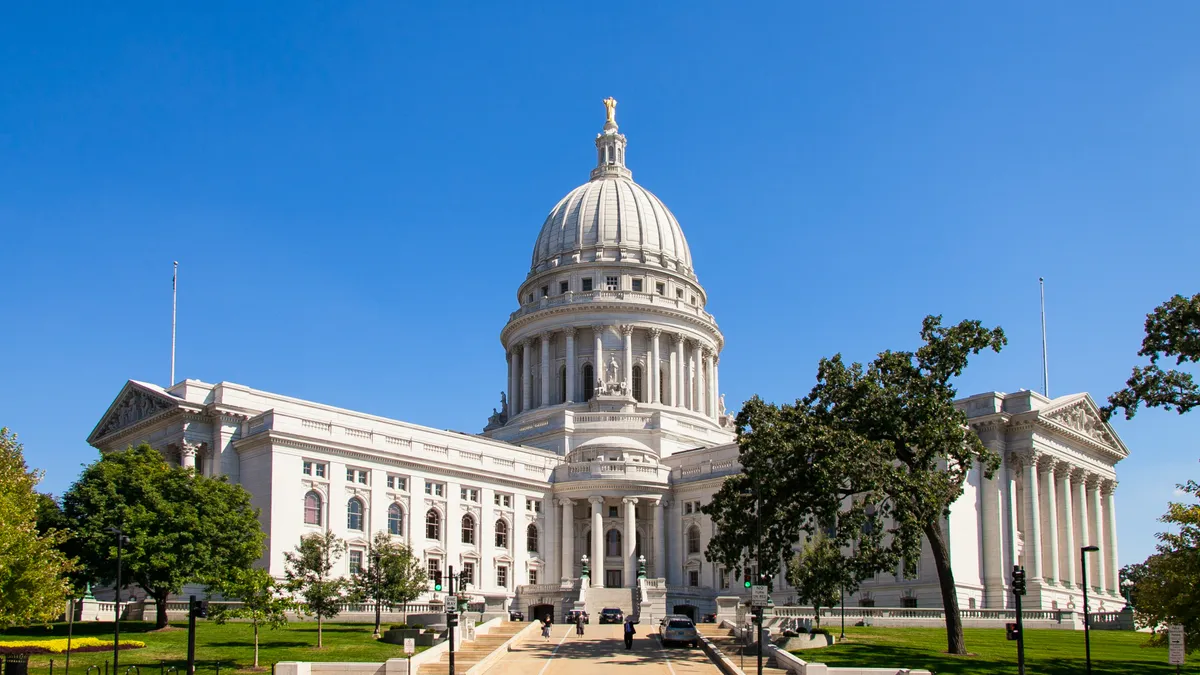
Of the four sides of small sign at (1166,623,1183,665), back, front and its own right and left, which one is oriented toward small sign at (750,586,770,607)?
right

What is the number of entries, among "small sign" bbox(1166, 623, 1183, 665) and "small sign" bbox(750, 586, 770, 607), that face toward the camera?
2

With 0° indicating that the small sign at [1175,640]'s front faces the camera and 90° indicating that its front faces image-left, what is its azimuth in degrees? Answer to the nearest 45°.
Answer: approximately 0°

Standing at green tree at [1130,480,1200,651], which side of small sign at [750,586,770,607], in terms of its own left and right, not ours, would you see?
left

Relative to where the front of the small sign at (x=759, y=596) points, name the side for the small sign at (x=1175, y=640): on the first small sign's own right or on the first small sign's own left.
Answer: on the first small sign's own left

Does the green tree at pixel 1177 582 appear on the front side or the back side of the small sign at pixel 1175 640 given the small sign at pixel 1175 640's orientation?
on the back side

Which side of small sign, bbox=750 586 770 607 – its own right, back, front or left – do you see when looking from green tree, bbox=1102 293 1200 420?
left

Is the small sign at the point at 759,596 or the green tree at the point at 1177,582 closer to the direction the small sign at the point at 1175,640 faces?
the small sign
